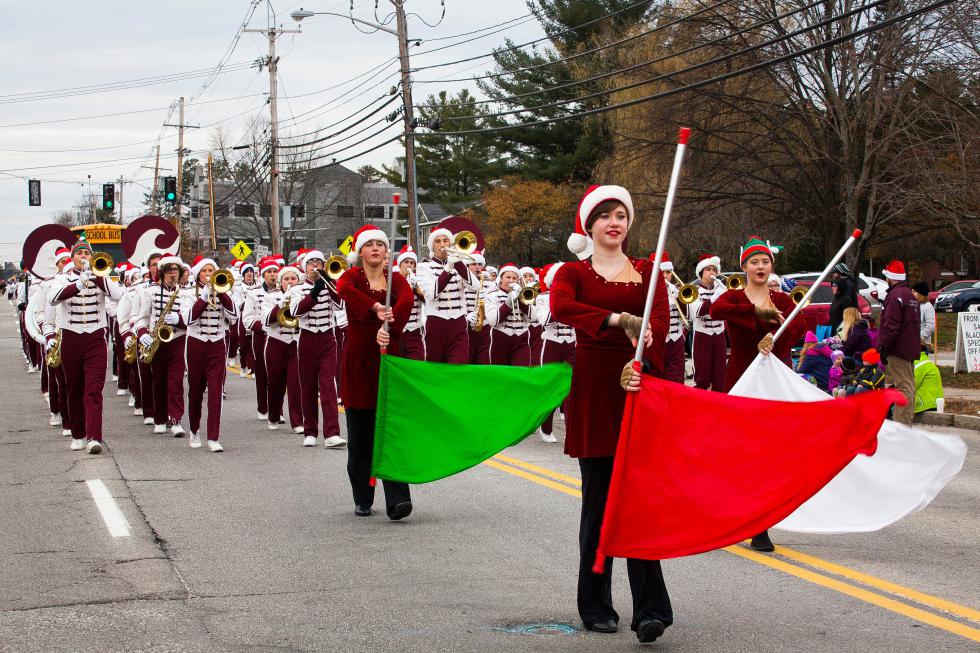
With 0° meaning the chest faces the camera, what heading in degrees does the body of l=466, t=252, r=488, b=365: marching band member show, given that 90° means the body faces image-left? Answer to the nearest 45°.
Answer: approximately 0°

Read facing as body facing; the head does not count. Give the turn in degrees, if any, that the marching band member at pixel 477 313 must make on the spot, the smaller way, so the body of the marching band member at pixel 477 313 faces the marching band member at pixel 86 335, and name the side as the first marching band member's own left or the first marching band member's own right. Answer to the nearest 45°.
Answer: approximately 45° to the first marching band member's own right

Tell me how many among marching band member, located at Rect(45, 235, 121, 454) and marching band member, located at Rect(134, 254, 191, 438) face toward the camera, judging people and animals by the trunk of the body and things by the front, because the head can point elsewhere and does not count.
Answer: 2

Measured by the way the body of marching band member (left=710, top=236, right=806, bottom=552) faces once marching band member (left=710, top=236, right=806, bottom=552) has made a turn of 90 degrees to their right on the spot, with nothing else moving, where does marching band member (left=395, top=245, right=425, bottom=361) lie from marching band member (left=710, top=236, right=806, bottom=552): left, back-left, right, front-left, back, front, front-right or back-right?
front-right

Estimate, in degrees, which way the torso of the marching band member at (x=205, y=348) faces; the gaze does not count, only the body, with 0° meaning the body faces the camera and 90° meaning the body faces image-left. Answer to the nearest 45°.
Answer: approximately 0°
